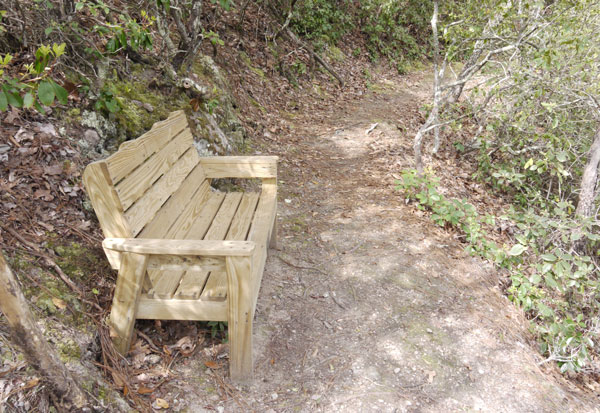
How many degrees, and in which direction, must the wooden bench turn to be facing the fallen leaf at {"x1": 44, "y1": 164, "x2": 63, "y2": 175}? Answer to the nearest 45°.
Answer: approximately 135° to its left

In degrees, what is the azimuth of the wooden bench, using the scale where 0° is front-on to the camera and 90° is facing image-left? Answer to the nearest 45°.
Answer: approximately 270°

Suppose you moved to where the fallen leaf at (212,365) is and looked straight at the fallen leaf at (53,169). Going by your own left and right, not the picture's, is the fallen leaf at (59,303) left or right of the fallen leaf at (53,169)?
left
